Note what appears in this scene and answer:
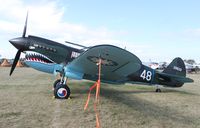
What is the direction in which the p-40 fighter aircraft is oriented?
to the viewer's left
